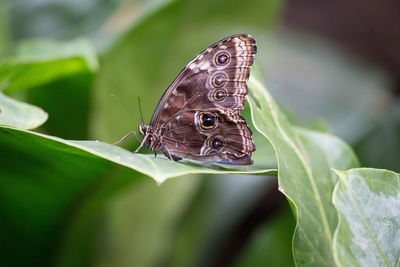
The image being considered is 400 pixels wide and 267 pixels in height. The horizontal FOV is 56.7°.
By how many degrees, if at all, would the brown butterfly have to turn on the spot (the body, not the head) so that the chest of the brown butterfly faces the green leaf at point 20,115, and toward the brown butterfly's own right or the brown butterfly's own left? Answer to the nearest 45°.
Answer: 0° — it already faces it

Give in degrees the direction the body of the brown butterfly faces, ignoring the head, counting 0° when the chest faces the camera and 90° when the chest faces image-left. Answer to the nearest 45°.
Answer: approximately 90°

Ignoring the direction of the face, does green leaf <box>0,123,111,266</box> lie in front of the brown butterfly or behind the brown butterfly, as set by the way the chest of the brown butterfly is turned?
in front

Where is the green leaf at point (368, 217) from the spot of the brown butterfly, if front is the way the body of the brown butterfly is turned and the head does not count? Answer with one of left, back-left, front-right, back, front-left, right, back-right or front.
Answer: back-left

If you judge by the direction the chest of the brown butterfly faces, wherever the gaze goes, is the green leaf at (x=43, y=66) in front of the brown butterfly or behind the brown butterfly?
in front
